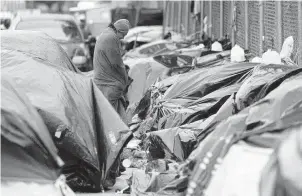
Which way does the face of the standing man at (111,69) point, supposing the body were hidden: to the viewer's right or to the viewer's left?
to the viewer's right

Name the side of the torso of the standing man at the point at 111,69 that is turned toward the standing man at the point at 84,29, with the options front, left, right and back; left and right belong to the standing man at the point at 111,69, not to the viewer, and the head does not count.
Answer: left

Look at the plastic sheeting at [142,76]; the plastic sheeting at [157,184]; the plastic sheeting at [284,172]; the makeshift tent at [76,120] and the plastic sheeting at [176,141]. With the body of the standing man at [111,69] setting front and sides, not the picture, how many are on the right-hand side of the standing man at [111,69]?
4

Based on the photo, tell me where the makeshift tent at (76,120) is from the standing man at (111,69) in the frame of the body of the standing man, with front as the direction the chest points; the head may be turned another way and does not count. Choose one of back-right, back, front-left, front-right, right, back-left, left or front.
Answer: right

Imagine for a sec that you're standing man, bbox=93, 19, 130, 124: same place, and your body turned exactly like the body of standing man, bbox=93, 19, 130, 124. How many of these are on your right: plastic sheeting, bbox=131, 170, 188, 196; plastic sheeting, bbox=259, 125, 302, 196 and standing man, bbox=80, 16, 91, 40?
2

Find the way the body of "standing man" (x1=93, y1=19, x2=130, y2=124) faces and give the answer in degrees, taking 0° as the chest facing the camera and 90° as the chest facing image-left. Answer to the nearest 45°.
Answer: approximately 270°

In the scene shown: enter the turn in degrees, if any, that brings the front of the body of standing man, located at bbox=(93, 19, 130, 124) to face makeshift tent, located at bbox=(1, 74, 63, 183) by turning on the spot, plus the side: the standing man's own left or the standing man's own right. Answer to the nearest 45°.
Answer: approximately 90° to the standing man's own right
